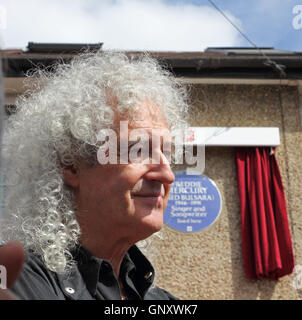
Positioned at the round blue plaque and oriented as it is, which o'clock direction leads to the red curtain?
The red curtain is roughly at 9 o'clock from the round blue plaque.

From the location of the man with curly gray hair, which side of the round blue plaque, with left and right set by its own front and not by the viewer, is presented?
front

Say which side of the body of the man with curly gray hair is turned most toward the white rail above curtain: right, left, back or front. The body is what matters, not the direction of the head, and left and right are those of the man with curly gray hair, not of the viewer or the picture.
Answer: left

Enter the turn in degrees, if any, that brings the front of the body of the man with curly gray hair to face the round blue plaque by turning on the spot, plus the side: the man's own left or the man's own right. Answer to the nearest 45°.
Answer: approximately 135° to the man's own left

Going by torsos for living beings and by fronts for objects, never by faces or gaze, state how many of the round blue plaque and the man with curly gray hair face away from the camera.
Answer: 0

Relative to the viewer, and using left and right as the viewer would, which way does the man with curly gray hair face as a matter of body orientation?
facing the viewer and to the right of the viewer

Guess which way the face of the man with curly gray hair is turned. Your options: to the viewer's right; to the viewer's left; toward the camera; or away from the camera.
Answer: to the viewer's right

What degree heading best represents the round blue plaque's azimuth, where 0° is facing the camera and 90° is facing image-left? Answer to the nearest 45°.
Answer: approximately 0°
